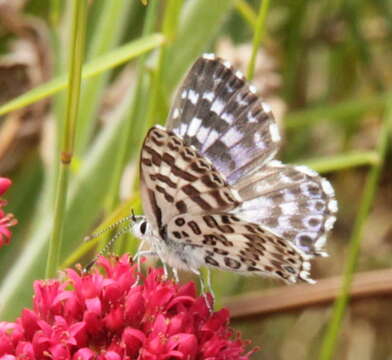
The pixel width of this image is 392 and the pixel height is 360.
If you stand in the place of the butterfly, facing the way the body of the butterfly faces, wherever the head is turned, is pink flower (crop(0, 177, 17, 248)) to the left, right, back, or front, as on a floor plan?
front

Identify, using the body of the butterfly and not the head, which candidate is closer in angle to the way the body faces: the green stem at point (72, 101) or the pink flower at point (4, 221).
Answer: the pink flower

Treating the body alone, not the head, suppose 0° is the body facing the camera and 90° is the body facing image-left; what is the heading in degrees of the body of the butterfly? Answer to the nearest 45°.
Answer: approximately 90°
